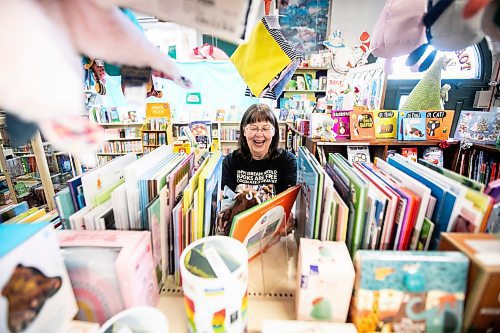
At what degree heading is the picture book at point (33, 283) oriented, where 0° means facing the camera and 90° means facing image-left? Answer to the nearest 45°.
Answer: approximately 0°

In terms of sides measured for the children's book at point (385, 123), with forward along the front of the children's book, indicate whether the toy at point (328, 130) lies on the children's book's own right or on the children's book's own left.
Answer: on the children's book's own right

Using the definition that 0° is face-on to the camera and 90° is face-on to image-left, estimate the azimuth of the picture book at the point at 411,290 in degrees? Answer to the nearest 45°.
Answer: approximately 0°
